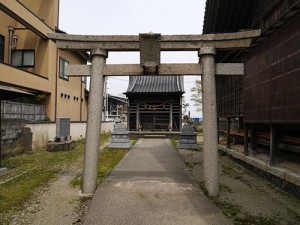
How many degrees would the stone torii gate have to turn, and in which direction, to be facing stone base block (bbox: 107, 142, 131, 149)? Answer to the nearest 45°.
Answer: approximately 180°

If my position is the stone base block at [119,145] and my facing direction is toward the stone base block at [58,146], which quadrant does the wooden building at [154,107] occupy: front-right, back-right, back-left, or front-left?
back-right

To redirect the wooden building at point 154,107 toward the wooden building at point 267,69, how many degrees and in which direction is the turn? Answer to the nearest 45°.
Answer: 0° — it already faces it

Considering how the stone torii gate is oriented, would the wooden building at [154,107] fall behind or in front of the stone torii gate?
behind

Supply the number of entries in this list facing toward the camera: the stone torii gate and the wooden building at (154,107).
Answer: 2

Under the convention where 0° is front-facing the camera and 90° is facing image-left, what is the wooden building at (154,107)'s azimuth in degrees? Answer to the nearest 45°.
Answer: approximately 0°

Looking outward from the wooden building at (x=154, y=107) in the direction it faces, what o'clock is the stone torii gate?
The stone torii gate is roughly at 12 o'clock from the wooden building.
